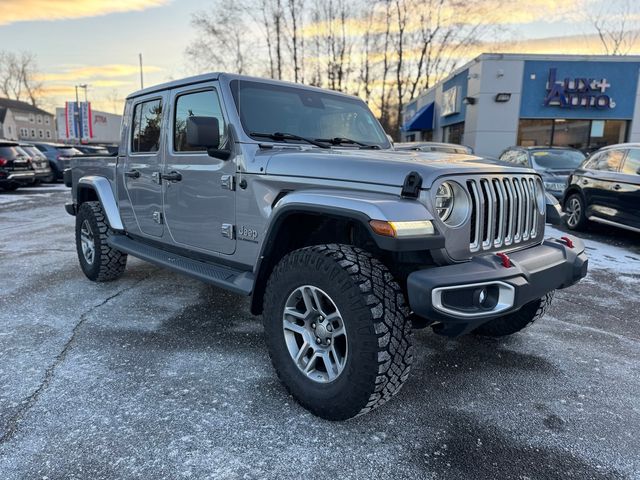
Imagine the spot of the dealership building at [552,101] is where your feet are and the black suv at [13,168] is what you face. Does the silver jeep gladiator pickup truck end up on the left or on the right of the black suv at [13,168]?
left

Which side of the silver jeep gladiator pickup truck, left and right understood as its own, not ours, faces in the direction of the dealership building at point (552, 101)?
left

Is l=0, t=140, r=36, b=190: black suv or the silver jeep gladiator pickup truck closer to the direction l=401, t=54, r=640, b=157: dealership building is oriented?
the silver jeep gladiator pickup truck

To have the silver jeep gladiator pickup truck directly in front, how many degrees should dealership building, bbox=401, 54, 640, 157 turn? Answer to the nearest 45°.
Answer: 0° — it already faces it

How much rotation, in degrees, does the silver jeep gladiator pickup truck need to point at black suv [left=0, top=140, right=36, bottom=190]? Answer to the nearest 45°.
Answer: approximately 180°

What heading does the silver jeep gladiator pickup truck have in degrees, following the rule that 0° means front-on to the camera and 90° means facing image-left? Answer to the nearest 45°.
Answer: approximately 315°

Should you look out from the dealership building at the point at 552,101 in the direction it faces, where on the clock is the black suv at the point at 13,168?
The black suv is roughly at 2 o'clock from the dealership building.

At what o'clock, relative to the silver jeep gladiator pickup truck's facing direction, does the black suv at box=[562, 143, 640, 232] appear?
The black suv is roughly at 9 o'clock from the silver jeep gladiator pickup truck.

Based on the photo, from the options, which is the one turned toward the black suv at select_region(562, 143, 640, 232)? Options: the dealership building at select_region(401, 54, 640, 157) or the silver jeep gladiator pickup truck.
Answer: the dealership building

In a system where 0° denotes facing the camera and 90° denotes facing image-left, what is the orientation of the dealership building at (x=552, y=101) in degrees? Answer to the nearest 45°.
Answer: approximately 0°

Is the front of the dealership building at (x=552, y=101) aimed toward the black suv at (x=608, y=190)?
yes

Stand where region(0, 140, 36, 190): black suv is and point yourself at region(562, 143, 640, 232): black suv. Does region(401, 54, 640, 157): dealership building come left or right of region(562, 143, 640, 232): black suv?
left
